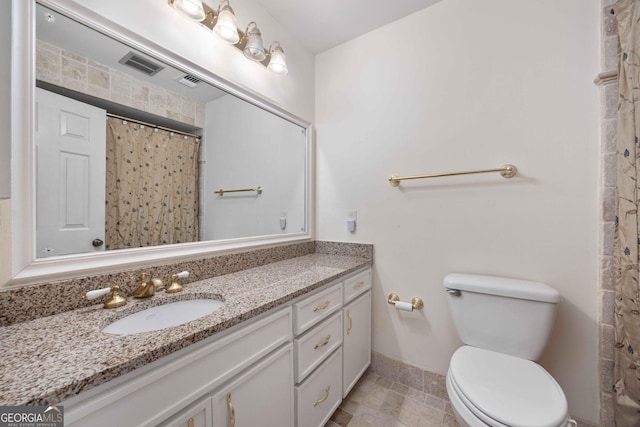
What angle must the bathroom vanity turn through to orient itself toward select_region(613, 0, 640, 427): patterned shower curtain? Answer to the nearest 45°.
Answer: approximately 45° to its left

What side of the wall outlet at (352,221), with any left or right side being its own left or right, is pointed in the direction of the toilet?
left

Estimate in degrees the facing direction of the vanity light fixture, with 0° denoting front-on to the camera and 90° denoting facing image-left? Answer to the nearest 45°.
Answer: approximately 315°
